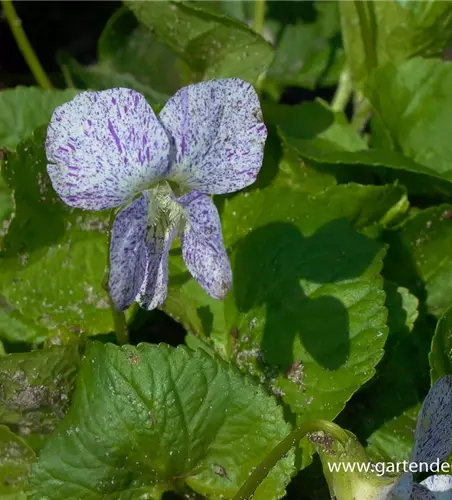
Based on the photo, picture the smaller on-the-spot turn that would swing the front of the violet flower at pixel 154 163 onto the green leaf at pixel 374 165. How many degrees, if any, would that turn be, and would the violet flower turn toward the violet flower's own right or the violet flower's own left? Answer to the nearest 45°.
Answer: approximately 135° to the violet flower's own left

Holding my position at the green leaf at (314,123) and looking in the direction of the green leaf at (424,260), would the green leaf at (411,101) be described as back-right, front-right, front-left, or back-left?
front-left

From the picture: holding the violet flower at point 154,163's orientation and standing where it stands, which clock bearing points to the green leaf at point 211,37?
The green leaf is roughly at 6 o'clock from the violet flower.

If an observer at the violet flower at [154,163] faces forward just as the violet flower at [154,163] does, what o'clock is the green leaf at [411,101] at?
The green leaf is roughly at 7 o'clock from the violet flower.

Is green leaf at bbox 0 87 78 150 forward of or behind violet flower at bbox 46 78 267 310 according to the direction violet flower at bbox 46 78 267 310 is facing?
behind

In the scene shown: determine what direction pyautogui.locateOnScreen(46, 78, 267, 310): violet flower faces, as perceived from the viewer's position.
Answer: facing the viewer
